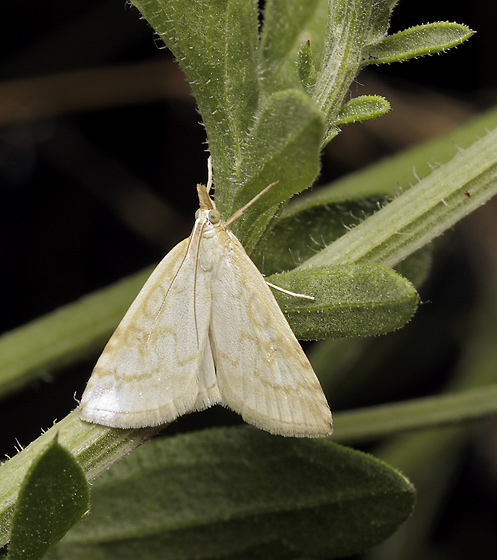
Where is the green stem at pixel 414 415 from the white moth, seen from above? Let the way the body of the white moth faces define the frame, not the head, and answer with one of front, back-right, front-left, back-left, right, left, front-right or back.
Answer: front-right

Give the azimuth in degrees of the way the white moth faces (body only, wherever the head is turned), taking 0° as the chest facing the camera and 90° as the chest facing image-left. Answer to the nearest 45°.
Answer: approximately 180°

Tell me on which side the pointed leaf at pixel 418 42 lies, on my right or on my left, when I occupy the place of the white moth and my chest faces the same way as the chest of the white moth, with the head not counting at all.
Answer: on my right
